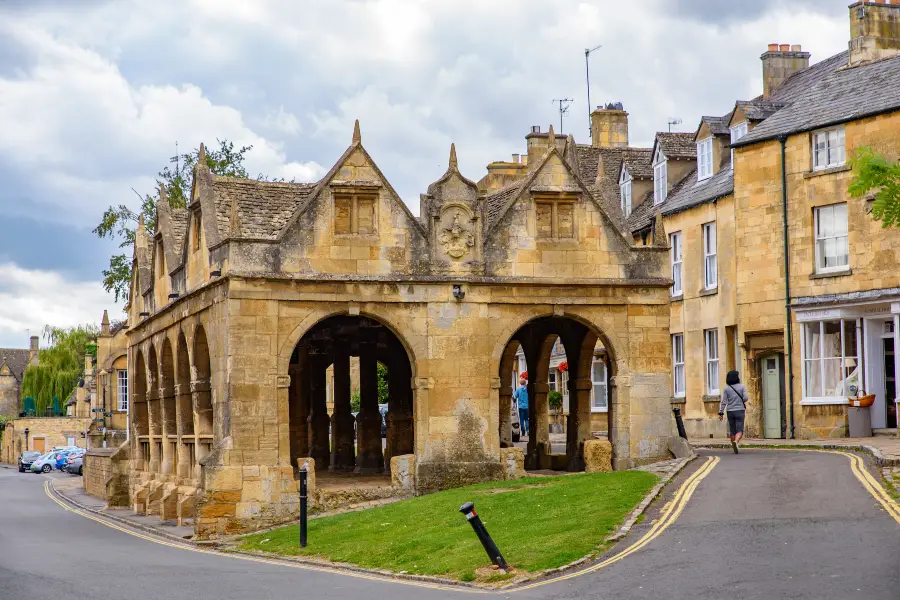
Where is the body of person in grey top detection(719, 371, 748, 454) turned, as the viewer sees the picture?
away from the camera

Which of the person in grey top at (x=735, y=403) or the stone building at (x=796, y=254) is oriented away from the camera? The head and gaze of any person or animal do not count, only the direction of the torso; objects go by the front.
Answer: the person in grey top

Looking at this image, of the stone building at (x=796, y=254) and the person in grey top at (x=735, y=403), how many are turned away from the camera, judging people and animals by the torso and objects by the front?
1

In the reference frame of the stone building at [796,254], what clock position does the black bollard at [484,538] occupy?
The black bollard is roughly at 11 o'clock from the stone building.

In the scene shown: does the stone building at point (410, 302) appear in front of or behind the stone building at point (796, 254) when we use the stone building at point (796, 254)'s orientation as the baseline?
in front

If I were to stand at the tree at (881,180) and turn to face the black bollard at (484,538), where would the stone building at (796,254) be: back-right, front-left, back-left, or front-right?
back-right

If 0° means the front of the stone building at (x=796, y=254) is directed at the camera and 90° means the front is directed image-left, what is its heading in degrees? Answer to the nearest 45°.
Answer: approximately 45°
